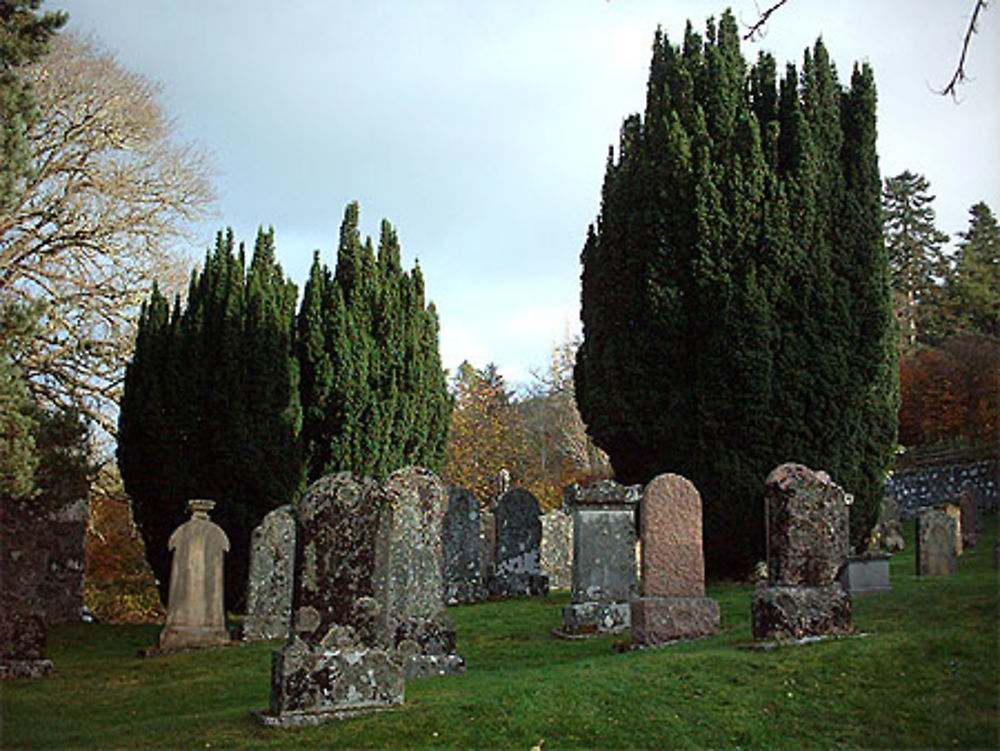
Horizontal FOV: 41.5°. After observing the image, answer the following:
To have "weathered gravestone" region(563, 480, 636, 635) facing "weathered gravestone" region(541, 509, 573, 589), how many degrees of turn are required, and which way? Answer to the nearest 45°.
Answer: approximately 180°

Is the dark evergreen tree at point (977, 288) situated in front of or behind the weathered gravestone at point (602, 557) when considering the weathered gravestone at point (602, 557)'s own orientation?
behind

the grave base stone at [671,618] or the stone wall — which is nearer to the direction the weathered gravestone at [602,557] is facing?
the grave base stone

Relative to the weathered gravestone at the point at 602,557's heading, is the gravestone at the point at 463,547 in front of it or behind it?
behind

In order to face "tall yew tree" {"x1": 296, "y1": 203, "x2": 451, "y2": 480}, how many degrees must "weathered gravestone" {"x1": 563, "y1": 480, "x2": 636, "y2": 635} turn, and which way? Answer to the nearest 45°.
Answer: approximately 135° to its right

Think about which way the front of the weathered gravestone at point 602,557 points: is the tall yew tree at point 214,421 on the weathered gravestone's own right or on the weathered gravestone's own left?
on the weathered gravestone's own right

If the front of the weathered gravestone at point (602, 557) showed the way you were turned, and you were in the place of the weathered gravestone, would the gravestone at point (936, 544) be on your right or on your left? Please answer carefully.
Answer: on your left

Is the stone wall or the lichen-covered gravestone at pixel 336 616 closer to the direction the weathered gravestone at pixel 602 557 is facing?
the lichen-covered gravestone

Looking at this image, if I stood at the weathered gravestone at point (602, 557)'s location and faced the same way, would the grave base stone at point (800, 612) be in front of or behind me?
in front

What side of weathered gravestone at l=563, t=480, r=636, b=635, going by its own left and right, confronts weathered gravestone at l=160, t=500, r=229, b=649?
right

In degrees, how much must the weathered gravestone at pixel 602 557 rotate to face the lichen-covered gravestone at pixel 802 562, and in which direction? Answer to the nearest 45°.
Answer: approximately 45° to its left

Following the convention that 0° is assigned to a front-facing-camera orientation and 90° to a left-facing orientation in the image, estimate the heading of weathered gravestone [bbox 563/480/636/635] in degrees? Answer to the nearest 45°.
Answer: approximately 0°

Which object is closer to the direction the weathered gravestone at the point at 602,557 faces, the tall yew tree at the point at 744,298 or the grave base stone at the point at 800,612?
the grave base stone
